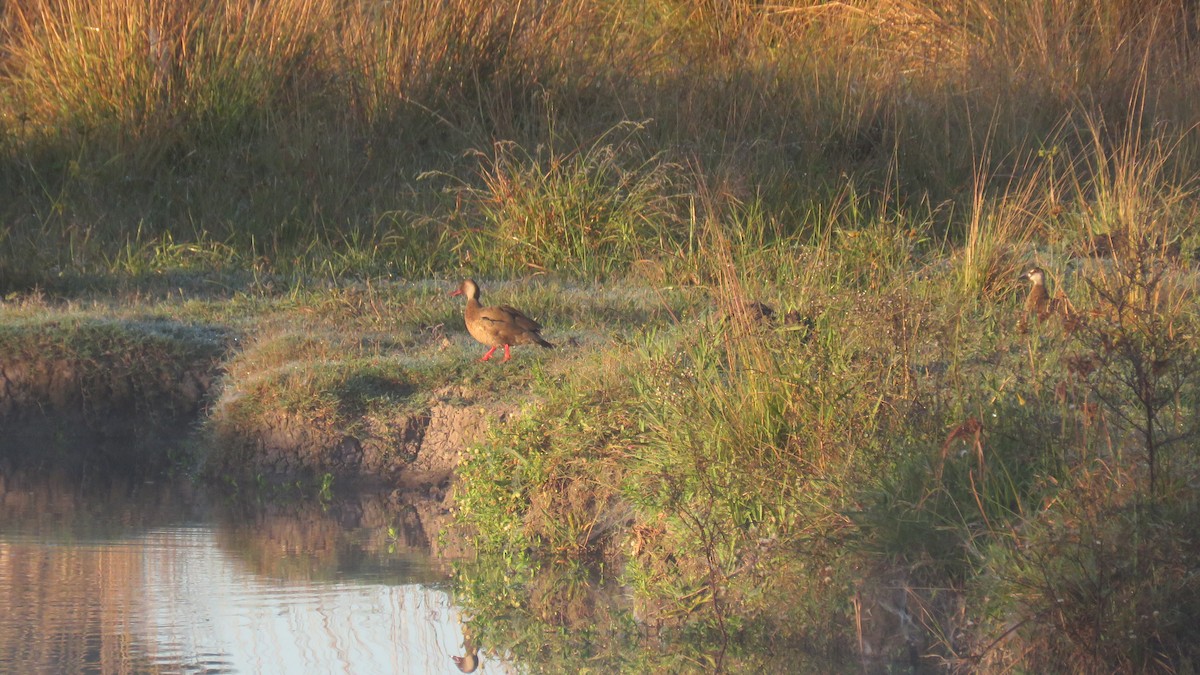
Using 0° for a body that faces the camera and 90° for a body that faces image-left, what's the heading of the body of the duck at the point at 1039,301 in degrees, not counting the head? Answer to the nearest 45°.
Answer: approximately 90°
